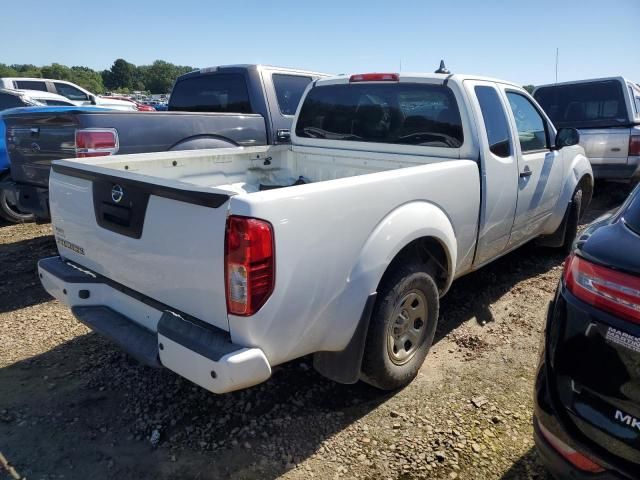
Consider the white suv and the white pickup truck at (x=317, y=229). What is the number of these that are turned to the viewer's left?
0

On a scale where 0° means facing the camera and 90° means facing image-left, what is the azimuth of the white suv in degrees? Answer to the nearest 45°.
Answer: approximately 270°

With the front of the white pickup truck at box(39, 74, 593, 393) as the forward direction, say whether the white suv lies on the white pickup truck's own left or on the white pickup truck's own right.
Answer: on the white pickup truck's own left

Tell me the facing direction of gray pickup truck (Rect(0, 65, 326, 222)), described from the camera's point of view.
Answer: facing away from the viewer and to the right of the viewer

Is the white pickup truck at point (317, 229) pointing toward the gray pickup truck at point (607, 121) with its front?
yes

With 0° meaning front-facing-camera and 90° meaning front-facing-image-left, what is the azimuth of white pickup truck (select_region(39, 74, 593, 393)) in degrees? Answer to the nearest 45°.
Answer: approximately 225°

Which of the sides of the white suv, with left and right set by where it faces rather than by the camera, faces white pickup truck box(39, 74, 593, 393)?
right

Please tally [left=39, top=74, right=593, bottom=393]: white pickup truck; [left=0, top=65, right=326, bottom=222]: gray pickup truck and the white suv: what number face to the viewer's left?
0

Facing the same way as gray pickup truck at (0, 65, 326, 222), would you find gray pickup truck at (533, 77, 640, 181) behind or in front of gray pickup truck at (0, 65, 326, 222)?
in front

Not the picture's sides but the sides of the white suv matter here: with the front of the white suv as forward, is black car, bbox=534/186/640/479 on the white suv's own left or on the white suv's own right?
on the white suv's own right

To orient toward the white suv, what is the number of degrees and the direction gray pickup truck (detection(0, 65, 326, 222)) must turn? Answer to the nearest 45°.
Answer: approximately 45° to its left

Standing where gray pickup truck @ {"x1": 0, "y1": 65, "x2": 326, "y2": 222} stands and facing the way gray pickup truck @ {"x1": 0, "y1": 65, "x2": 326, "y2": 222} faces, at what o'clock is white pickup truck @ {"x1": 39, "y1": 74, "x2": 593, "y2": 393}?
The white pickup truck is roughly at 4 o'clock from the gray pickup truck.
